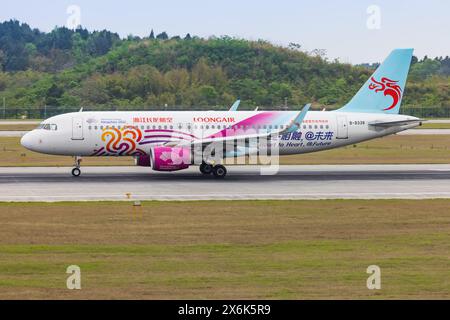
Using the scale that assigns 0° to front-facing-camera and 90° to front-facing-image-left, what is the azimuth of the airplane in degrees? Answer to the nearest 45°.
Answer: approximately 90°
